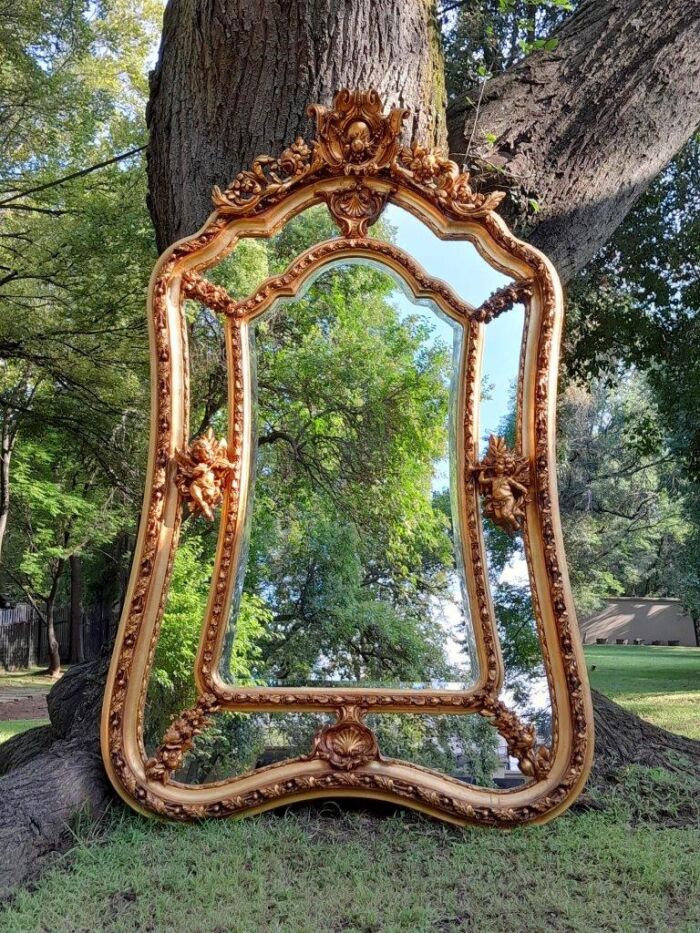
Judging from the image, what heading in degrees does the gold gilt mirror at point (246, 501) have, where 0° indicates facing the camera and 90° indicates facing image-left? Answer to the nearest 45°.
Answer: approximately 0°

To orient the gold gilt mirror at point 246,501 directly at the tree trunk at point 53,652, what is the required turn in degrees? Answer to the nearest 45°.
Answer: approximately 135° to its right

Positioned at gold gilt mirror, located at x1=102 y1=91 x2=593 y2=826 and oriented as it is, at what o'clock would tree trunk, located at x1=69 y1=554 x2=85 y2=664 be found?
The tree trunk is roughly at 5 o'clock from the gold gilt mirror.

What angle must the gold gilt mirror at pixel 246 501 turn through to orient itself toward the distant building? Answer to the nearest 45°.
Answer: approximately 135° to its left

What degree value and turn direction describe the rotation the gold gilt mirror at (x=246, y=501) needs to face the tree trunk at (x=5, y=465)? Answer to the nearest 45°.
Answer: approximately 135° to its right
